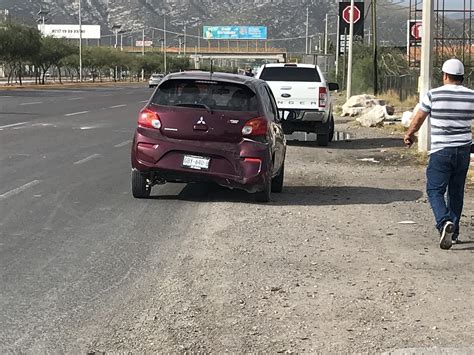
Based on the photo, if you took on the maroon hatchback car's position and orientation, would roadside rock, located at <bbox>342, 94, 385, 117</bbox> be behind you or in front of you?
in front

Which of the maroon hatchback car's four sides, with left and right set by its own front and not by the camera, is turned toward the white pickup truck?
front

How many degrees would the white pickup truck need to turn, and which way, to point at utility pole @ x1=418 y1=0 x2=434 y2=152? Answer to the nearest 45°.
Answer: approximately 135° to its right

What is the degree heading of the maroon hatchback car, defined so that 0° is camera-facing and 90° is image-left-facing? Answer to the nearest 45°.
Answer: approximately 180°

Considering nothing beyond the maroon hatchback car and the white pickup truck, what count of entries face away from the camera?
2

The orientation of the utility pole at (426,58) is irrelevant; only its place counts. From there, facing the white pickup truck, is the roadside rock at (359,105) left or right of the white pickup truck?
right

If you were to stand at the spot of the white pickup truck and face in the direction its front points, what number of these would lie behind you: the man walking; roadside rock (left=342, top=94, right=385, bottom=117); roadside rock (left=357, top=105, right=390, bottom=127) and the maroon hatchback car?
2

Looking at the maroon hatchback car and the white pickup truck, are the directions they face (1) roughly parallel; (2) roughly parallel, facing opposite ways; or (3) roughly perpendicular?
roughly parallel

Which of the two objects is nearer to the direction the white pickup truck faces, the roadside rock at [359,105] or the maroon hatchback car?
the roadside rock

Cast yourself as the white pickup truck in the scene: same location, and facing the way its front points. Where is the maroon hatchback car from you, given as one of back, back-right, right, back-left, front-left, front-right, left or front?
back

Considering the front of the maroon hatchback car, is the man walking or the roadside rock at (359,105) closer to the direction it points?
the roadside rock

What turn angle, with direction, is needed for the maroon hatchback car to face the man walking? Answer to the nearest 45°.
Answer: approximately 135° to its right

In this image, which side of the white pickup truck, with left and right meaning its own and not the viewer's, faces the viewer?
back
